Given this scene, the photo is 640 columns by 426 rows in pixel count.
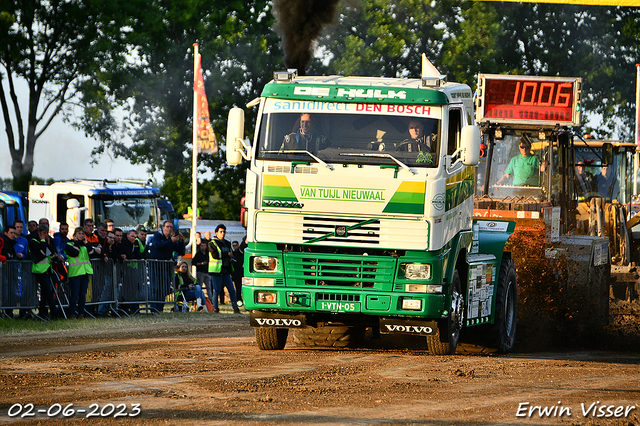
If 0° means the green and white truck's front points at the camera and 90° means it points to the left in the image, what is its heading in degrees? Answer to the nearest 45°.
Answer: approximately 0°

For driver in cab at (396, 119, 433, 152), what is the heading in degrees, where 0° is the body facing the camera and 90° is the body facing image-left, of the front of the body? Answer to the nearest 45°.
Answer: approximately 0°

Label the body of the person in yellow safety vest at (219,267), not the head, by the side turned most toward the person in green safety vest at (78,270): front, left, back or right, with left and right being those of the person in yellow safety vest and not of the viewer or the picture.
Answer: right

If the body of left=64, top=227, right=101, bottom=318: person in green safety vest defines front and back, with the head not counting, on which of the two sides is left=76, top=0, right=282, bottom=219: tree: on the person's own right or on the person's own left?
on the person's own left

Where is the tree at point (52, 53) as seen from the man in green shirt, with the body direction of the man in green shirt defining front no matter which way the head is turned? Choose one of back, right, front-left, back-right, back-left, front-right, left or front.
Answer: back-right

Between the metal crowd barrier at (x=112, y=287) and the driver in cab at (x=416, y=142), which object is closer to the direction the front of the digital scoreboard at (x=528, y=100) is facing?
the driver in cab

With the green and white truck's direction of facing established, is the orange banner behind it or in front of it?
behind
